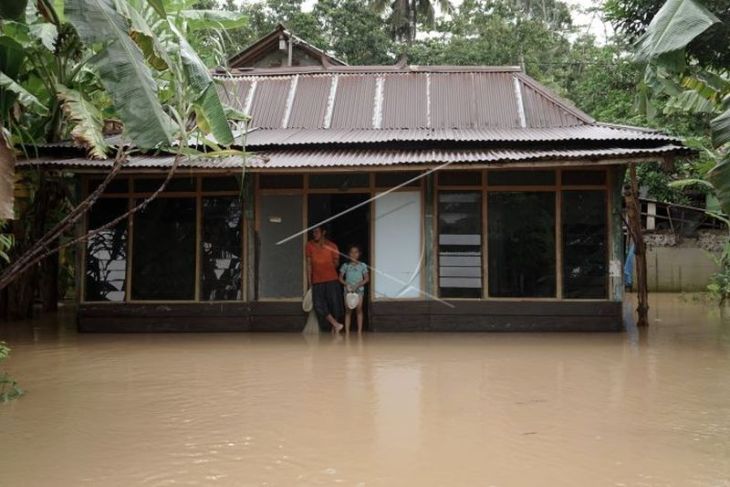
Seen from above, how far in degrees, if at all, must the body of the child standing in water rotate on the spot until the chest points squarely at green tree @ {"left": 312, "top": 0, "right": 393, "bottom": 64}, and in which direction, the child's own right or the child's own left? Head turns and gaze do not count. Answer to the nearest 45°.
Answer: approximately 180°

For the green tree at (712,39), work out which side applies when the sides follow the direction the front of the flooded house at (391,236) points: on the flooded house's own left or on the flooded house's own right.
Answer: on the flooded house's own left

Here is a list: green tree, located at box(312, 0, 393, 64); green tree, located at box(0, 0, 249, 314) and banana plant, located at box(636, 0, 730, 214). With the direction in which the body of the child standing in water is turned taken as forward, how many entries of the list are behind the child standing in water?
1

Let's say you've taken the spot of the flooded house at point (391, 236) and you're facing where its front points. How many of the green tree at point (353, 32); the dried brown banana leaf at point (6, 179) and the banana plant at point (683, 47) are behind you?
1

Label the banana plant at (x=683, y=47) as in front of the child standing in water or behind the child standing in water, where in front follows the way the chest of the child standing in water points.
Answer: in front

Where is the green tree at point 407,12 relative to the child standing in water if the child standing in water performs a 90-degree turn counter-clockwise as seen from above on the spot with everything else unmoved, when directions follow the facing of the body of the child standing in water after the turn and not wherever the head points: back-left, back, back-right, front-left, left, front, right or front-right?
left

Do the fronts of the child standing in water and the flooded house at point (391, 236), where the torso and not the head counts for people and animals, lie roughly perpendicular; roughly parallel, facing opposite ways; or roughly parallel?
roughly parallel

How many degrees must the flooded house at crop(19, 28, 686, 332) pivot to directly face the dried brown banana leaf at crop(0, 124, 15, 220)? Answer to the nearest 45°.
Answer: approximately 45° to its right

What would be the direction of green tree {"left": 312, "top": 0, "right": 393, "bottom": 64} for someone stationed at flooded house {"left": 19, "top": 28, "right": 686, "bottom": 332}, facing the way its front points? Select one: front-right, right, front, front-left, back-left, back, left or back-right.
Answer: back

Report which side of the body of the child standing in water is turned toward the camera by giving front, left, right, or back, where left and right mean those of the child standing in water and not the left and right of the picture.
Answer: front

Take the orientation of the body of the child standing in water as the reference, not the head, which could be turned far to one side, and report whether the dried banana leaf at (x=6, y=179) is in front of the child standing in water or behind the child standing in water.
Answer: in front
